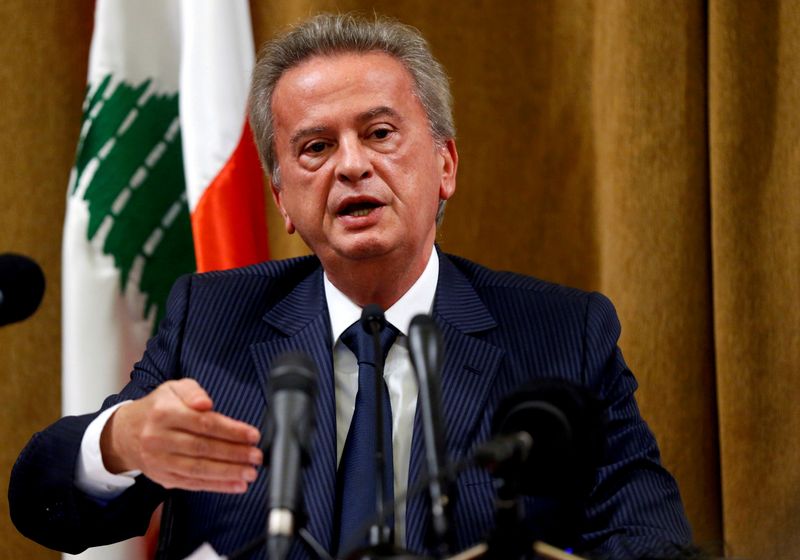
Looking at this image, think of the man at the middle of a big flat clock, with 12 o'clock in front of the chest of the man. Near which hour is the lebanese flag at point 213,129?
The lebanese flag is roughly at 5 o'clock from the man.

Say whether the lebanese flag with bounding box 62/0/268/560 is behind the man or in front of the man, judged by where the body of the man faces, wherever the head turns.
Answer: behind

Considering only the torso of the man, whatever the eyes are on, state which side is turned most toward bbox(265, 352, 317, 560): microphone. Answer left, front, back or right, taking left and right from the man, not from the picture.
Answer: front

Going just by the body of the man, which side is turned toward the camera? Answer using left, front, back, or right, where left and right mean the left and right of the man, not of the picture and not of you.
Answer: front

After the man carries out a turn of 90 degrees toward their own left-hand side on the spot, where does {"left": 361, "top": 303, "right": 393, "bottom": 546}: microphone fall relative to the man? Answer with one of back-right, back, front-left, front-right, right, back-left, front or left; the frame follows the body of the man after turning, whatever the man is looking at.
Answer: right

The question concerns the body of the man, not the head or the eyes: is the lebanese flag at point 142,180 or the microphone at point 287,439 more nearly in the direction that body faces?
the microphone

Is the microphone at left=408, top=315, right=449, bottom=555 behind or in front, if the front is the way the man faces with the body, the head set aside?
in front

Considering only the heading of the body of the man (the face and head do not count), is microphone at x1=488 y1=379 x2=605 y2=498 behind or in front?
in front

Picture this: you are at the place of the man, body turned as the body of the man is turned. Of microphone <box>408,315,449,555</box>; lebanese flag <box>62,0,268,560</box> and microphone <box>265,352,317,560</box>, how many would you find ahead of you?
2
